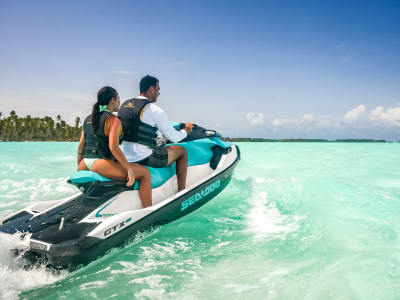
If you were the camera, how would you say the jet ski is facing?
facing away from the viewer and to the right of the viewer

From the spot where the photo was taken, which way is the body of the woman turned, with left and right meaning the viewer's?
facing away from the viewer and to the right of the viewer

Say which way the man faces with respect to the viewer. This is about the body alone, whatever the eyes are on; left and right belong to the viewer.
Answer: facing away from the viewer and to the right of the viewer

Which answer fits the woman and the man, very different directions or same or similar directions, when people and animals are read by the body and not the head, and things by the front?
same or similar directions
